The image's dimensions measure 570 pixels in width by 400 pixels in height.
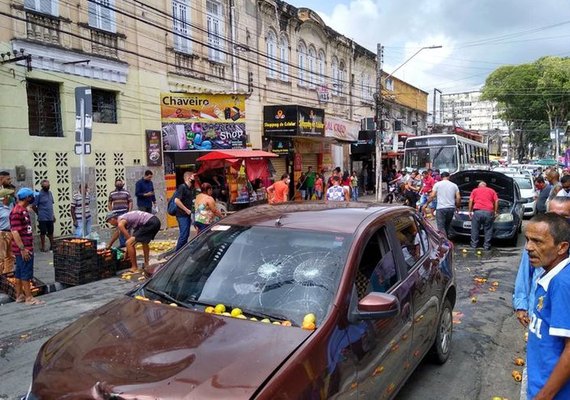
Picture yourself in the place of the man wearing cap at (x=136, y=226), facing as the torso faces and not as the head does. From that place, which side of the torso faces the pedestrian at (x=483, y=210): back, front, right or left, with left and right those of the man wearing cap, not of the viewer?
back

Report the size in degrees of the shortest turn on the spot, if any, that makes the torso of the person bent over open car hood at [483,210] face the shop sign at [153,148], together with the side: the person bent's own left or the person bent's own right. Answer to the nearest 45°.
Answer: approximately 90° to the person bent's own left

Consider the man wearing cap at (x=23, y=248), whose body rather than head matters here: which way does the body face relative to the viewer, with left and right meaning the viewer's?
facing to the right of the viewer

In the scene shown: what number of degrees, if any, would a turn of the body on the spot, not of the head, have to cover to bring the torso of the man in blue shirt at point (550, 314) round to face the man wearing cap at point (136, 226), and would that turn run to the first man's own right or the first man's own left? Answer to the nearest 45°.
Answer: approximately 90° to the first man's own right

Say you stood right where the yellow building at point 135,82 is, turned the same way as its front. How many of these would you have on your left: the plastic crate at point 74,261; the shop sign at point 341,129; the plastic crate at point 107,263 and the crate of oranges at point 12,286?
1

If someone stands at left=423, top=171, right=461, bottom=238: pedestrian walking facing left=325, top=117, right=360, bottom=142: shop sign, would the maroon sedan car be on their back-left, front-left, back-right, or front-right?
back-left

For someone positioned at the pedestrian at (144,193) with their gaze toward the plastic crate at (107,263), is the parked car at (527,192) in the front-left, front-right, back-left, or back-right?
back-left

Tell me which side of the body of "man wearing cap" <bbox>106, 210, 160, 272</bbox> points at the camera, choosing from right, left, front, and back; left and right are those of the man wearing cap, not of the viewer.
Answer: left

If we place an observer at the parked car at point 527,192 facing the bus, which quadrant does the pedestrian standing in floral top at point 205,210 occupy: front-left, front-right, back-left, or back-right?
back-left

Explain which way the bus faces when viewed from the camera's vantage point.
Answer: facing the viewer and to the left of the viewer

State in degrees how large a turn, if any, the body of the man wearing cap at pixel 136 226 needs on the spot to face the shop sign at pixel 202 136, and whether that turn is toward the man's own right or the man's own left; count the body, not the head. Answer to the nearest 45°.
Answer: approximately 90° to the man's own right
